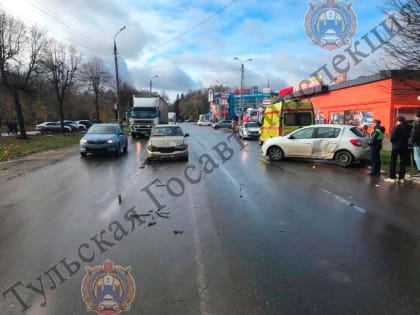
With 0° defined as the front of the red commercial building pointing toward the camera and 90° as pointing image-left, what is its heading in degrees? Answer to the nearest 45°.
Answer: approximately 45°

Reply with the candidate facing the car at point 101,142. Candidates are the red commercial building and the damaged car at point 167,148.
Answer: the red commercial building

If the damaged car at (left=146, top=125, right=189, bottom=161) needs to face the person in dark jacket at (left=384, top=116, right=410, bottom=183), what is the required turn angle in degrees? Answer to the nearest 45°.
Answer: approximately 45° to its left

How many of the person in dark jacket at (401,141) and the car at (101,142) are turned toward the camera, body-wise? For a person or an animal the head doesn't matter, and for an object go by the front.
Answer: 1

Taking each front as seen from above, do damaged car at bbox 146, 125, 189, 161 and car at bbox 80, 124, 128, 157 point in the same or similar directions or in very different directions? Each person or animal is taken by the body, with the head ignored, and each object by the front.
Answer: same or similar directions

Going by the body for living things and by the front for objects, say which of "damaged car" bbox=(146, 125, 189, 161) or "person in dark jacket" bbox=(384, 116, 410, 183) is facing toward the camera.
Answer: the damaged car

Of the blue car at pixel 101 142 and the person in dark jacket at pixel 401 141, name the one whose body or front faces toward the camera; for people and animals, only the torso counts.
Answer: the blue car

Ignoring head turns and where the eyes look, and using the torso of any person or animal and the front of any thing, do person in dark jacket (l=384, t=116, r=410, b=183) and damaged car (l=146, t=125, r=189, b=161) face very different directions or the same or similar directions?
very different directions

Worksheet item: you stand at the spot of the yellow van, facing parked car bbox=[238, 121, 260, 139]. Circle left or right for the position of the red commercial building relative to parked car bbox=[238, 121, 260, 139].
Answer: right

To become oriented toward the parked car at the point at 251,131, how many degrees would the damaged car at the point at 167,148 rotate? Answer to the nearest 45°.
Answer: approximately 135° to its left

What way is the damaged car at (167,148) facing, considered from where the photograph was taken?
facing the viewer

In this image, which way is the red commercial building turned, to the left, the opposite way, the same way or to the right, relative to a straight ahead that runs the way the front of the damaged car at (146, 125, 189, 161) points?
to the right

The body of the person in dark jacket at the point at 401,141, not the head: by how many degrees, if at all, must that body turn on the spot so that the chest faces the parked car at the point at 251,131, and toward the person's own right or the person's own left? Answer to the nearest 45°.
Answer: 0° — they already face it

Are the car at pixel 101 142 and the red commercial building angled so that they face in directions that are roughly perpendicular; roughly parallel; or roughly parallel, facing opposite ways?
roughly perpendicular

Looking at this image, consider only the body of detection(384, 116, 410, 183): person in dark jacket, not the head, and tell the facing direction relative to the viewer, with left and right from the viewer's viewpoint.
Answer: facing away from the viewer and to the left of the viewer
